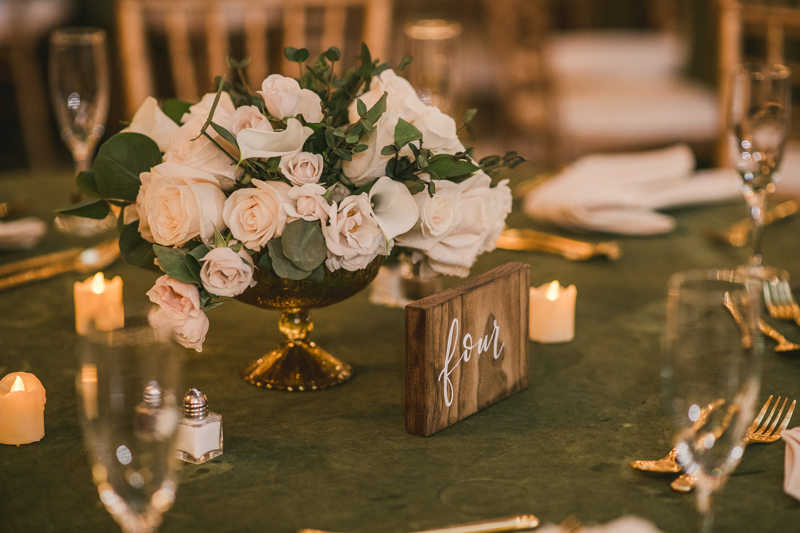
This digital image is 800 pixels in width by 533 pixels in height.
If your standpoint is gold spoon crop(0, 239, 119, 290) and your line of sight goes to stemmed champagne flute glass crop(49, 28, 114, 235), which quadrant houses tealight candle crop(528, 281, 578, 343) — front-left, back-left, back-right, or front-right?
back-right

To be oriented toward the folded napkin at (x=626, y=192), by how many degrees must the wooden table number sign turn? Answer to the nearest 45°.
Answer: approximately 135° to its left

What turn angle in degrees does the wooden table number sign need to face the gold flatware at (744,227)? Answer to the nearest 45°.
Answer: approximately 90° to its left

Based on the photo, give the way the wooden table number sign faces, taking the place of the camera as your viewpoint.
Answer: facing the viewer and to the right of the viewer
